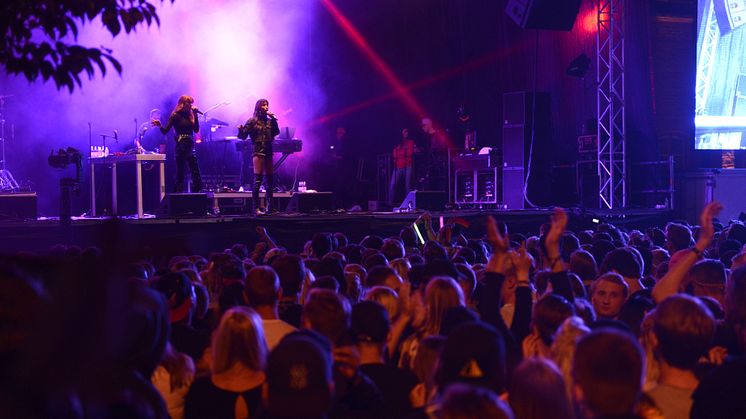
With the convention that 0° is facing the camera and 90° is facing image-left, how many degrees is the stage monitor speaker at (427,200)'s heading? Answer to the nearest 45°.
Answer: approximately 135°

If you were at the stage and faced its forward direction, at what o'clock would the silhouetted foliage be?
The silhouetted foliage is roughly at 12 o'clock from the stage.

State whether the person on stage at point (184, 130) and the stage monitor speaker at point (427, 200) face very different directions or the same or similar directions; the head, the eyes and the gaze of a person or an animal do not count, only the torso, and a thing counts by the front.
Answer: very different directions

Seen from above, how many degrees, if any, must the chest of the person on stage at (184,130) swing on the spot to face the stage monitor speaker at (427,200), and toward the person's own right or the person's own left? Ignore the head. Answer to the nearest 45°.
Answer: approximately 45° to the person's own left

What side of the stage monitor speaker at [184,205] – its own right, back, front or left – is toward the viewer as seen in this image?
back

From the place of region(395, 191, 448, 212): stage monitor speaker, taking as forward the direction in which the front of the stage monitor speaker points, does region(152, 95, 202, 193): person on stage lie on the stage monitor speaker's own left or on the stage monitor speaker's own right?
on the stage monitor speaker's own left

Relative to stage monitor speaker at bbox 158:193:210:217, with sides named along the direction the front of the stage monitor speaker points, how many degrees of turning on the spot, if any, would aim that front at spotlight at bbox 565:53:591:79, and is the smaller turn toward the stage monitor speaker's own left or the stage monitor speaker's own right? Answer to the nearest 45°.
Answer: approximately 90° to the stage monitor speaker's own right

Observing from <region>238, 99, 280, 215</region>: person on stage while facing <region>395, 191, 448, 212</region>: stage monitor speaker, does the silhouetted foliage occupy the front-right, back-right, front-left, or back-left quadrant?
back-right
